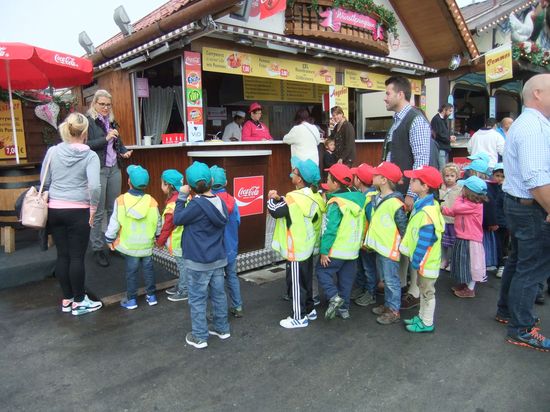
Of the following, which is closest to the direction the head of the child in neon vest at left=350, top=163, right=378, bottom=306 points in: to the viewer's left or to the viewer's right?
to the viewer's left

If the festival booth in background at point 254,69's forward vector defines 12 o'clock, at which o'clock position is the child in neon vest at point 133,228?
The child in neon vest is roughly at 2 o'clock from the festival booth in background.

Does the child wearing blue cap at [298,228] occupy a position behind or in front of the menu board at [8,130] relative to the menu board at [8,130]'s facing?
in front

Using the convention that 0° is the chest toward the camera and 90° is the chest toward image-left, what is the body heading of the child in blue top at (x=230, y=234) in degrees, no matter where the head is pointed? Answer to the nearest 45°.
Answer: approximately 135°

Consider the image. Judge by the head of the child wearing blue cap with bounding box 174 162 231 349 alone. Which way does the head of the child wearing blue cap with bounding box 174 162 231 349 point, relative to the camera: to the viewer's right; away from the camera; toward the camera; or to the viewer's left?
away from the camera

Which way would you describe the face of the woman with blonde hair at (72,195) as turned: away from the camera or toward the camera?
away from the camera

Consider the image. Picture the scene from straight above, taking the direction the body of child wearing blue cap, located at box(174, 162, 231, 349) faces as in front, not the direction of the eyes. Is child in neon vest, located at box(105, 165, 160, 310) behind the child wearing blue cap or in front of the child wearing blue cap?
in front

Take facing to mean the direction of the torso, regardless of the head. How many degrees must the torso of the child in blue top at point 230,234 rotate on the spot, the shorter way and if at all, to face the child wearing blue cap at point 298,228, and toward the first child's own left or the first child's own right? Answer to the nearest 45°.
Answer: approximately 135° to the first child's own right
